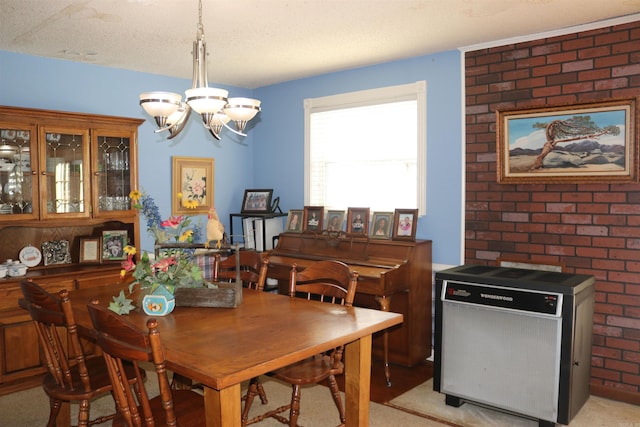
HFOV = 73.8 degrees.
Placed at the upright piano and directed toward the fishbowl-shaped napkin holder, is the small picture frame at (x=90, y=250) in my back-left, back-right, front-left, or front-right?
front-right

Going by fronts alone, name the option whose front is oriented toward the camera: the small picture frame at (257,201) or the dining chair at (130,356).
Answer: the small picture frame

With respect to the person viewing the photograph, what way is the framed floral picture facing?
facing the viewer and to the right of the viewer

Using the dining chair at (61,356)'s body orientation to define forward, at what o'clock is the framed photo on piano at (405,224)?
The framed photo on piano is roughly at 1 o'clock from the dining chair.

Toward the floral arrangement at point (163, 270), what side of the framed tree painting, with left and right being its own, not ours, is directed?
front

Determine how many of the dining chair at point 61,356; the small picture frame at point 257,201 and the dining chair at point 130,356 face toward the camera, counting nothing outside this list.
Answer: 1

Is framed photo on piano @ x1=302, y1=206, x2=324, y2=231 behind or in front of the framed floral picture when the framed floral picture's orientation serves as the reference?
in front

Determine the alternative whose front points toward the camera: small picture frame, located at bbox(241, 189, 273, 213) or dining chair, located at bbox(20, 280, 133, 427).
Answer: the small picture frame

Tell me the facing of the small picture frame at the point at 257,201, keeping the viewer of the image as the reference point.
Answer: facing the viewer

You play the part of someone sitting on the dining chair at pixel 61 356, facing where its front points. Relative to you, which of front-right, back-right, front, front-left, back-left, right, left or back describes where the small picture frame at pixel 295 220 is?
front

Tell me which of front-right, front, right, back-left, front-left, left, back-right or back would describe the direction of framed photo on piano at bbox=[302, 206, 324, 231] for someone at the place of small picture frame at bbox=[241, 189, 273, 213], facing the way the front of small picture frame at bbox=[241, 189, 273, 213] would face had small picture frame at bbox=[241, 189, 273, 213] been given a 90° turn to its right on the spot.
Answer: back-left

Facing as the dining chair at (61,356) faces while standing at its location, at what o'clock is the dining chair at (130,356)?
the dining chair at (130,356) is roughly at 4 o'clock from the dining chair at (61,356).

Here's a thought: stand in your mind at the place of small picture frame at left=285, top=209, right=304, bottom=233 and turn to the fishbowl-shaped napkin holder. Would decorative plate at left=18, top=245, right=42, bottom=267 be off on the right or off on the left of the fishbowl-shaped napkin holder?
right

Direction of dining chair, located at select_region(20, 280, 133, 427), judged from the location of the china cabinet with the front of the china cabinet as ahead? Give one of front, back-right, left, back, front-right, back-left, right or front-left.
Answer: front-right

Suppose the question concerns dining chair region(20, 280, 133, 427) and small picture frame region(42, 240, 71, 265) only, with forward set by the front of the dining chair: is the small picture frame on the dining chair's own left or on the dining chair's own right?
on the dining chair's own left

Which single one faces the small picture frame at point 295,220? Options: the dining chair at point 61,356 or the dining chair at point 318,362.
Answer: the dining chair at point 61,356

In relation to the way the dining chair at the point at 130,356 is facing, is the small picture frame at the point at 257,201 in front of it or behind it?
in front

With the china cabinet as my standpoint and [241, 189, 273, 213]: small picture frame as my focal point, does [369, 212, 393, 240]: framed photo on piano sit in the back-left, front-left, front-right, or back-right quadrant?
front-right
